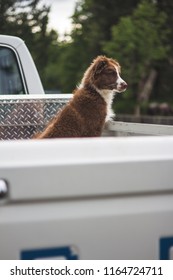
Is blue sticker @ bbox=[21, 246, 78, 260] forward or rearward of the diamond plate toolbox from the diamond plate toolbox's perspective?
forward

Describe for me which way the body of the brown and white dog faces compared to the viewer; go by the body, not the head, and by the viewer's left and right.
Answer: facing to the right of the viewer

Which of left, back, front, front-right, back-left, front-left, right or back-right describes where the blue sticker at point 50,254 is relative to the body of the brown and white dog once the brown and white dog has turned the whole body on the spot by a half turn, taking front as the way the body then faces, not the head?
left
